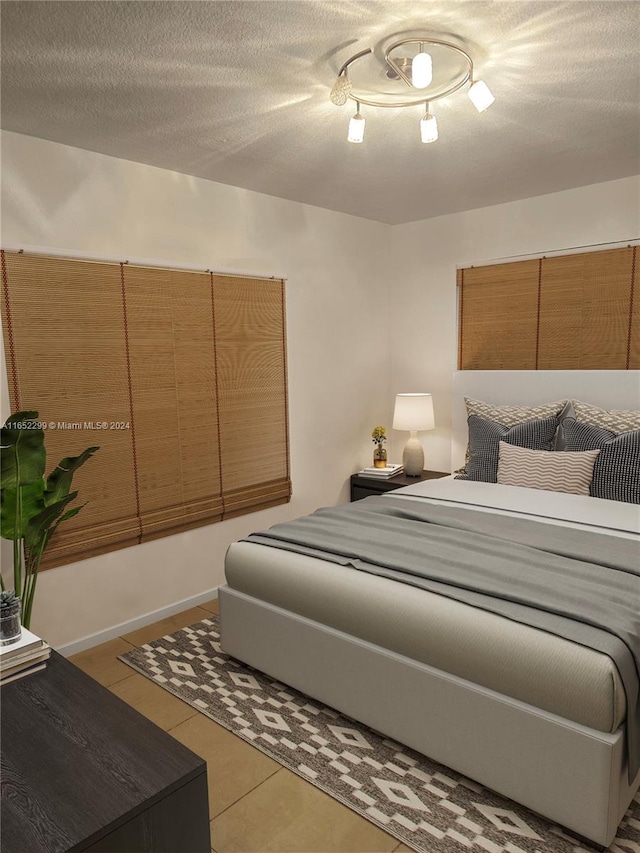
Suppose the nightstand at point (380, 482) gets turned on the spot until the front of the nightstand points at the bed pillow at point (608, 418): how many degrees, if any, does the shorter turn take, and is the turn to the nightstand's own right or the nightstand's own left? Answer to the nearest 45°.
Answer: approximately 90° to the nightstand's own left

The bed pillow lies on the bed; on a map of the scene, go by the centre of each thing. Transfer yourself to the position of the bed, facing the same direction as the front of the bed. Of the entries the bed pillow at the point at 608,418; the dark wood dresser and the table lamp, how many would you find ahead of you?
1

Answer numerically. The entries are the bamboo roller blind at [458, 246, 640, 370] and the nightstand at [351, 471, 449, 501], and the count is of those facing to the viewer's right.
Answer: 0

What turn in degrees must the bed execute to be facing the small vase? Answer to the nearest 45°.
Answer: approximately 135° to its right

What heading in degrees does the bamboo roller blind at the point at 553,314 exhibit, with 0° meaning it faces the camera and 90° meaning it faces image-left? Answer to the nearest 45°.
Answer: approximately 45°

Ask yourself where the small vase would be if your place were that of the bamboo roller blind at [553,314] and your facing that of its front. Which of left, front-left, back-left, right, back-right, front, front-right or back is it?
front-right

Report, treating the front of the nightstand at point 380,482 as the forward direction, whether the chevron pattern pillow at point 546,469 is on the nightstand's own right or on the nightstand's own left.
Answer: on the nightstand's own left

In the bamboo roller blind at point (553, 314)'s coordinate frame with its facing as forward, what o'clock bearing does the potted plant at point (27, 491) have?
The potted plant is roughly at 12 o'clock from the bamboo roller blind.

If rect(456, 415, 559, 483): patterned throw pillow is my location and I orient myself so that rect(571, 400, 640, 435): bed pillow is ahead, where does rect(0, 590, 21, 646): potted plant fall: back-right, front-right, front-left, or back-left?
back-right

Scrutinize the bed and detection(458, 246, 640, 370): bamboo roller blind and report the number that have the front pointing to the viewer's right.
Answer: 0

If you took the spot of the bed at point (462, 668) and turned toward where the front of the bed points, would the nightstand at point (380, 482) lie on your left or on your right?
on your right
